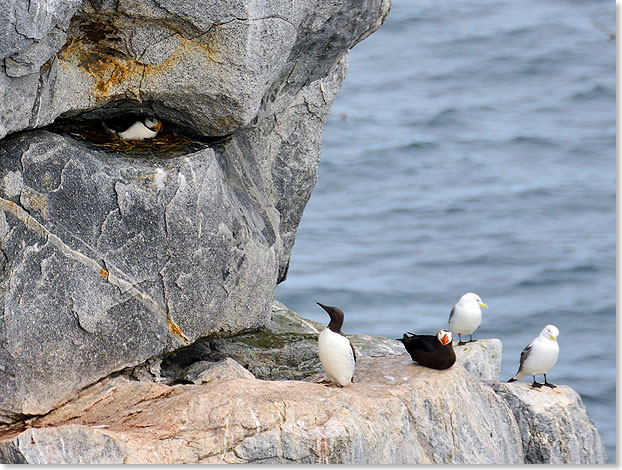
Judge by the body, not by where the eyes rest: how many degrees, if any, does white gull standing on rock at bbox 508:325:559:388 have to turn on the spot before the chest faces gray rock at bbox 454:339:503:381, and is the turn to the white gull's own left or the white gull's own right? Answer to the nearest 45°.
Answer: approximately 135° to the white gull's own right

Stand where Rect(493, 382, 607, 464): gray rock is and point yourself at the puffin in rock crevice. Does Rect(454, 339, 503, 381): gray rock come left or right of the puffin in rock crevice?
right

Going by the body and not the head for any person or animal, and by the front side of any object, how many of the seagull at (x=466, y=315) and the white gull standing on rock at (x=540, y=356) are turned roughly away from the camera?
0

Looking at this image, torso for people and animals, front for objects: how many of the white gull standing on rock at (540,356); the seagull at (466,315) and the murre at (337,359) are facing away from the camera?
0

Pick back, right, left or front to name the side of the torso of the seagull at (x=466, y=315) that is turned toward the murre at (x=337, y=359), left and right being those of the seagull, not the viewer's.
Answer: right

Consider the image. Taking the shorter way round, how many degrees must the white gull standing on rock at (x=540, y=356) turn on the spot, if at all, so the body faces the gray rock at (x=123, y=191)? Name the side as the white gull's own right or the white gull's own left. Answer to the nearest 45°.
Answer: approximately 90° to the white gull's own right

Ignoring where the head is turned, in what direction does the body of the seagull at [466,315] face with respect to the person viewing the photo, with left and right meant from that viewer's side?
facing the viewer and to the right of the viewer

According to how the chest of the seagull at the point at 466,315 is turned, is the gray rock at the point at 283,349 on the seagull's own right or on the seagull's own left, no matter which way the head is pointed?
on the seagull's own right

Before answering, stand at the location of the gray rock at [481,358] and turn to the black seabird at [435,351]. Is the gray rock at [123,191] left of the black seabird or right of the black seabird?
right
